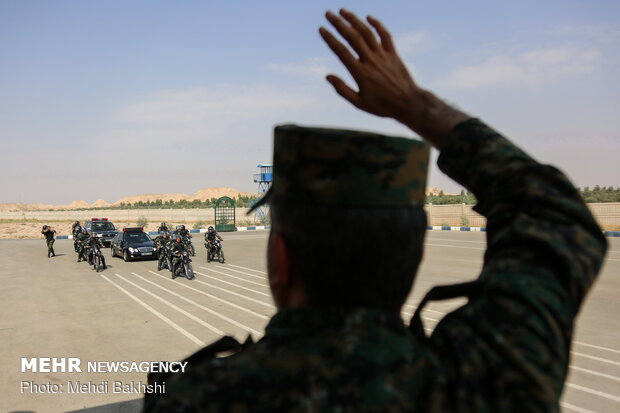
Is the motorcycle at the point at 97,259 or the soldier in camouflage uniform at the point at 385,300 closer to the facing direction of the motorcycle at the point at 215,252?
the soldier in camouflage uniform

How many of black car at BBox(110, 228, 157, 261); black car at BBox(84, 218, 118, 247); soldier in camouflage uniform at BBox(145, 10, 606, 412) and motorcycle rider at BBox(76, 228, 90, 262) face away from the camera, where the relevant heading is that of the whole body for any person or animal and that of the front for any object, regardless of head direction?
1

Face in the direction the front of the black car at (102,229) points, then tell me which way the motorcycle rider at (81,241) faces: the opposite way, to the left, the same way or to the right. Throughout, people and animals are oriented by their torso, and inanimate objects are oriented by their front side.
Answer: the same way

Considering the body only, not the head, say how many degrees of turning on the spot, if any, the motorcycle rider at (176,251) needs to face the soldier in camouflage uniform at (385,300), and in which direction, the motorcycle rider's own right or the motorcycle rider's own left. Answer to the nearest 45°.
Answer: approximately 45° to the motorcycle rider's own right

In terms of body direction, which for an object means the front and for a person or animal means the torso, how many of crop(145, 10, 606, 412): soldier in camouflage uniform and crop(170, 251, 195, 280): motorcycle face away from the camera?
1

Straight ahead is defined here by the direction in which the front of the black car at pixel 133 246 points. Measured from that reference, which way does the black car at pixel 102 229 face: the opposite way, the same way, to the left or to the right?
the same way

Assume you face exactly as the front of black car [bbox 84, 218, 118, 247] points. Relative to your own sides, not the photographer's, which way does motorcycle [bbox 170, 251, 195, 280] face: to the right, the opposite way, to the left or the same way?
the same way

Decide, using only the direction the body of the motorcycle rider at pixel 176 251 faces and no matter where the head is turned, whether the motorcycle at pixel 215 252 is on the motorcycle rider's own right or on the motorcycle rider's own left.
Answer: on the motorcycle rider's own left

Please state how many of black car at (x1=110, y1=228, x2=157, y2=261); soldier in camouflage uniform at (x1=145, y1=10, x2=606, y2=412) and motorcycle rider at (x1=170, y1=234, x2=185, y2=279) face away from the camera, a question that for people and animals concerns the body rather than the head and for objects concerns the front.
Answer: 1

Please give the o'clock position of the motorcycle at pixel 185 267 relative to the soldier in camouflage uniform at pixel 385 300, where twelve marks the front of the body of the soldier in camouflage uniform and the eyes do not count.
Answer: The motorcycle is roughly at 11 o'clock from the soldier in camouflage uniform.

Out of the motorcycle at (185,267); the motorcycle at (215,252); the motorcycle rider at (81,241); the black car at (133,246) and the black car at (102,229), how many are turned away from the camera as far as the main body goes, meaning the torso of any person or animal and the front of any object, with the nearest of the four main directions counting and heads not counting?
0

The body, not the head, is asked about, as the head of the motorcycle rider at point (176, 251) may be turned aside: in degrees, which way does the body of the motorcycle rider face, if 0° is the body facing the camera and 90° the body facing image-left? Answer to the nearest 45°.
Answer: approximately 315°

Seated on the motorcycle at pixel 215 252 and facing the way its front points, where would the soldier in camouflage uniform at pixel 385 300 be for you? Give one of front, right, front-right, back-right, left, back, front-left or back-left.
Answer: front-right

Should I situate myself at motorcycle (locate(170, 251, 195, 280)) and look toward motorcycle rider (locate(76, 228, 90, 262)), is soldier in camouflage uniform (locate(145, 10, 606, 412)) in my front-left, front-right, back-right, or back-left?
back-left

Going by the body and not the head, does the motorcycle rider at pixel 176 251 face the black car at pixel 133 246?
no

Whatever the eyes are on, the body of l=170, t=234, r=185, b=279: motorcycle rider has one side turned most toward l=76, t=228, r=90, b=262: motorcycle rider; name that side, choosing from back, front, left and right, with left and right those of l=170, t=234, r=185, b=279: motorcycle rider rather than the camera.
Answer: back

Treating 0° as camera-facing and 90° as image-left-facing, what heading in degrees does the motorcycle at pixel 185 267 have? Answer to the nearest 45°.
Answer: approximately 315°

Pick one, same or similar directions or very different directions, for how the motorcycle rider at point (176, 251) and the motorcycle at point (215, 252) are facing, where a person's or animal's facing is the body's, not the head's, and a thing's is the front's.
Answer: same or similar directions

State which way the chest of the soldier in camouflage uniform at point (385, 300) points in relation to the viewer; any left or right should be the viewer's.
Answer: facing away from the viewer

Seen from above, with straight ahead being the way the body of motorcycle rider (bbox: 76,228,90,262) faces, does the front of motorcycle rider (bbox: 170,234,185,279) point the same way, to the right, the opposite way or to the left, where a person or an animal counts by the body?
the same way
